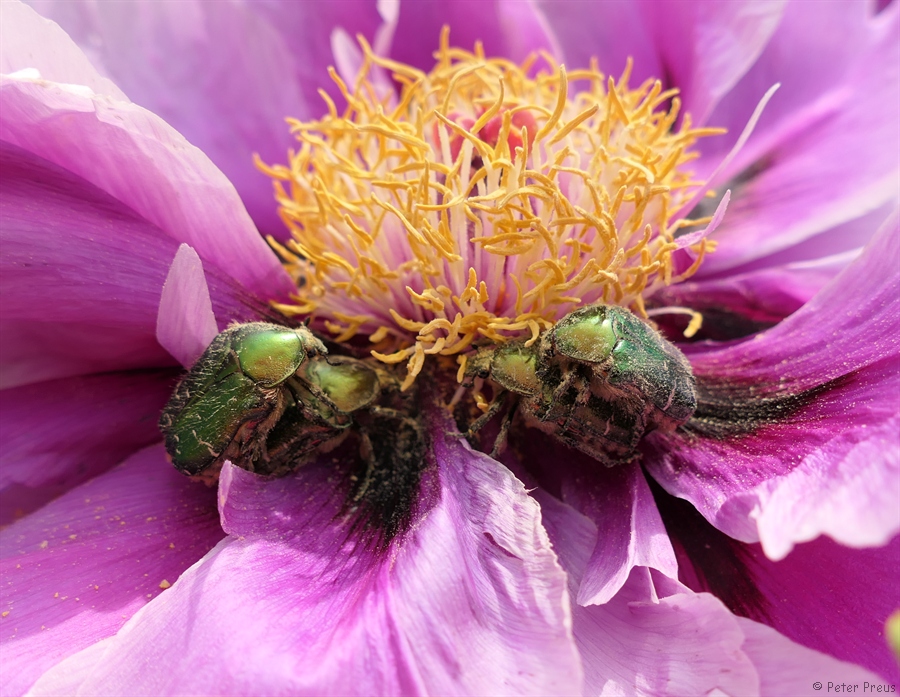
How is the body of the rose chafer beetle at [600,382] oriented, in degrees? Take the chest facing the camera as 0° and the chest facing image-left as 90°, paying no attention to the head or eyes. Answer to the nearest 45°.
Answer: approximately 90°

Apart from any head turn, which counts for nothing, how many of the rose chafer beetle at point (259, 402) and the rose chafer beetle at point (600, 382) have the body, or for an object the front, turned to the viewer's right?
1

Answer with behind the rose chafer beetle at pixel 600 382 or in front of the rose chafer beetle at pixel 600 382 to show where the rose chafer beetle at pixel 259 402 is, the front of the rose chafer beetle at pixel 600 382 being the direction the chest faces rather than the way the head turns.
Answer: in front

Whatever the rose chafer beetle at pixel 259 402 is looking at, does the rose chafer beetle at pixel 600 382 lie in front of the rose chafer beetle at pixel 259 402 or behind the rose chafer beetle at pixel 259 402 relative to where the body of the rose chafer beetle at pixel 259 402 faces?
in front

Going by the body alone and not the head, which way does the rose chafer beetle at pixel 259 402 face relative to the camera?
to the viewer's right
